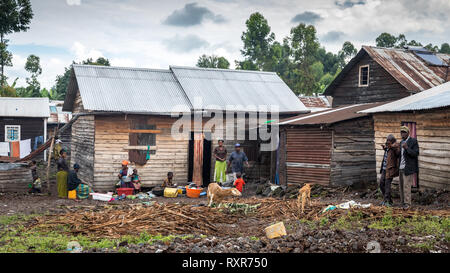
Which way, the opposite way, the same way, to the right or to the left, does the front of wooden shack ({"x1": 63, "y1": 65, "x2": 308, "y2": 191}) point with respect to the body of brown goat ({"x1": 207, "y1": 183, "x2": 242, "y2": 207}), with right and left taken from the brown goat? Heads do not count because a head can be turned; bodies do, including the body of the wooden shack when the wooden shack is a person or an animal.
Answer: to the right

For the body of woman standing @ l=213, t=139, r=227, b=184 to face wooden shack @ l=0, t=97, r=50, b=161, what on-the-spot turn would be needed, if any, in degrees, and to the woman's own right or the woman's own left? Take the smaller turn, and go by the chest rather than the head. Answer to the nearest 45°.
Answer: approximately 135° to the woman's own right

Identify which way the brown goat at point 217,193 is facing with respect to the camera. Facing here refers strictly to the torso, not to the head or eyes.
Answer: to the viewer's right

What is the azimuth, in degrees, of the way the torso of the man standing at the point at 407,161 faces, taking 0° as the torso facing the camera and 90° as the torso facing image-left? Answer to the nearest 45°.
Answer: approximately 45°

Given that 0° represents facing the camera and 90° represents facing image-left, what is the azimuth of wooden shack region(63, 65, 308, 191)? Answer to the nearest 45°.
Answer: approximately 0°

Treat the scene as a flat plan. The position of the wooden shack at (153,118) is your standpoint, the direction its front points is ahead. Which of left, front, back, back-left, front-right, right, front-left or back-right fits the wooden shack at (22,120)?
back-right

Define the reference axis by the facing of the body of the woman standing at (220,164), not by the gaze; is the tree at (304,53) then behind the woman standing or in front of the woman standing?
behind

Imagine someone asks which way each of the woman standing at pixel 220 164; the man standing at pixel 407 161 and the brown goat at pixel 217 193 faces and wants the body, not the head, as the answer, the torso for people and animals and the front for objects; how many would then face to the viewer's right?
1

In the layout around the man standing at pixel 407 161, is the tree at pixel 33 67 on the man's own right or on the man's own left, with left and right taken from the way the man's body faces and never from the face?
on the man's own right

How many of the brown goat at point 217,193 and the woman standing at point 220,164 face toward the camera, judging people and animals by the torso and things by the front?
1
